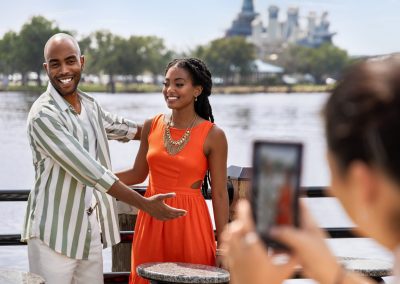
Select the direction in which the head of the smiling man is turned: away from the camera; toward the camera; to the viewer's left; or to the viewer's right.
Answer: toward the camera

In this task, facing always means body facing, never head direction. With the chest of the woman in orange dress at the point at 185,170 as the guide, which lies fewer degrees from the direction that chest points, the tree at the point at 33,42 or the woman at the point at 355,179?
the woman

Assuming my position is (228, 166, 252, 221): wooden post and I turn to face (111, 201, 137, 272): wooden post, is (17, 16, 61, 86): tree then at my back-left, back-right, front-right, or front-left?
front-right

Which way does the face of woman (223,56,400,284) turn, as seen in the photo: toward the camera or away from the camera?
away from the camera

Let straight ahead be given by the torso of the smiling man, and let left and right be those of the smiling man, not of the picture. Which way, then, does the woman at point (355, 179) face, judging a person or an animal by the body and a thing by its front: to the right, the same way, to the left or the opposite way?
the opposite way

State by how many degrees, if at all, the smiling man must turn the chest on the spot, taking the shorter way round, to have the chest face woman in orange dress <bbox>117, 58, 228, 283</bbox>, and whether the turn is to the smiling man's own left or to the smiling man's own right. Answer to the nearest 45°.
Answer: approximately 45° to the smiling man's own left

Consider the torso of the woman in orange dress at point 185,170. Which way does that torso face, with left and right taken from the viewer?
facing the viewer and to the left of the viewer

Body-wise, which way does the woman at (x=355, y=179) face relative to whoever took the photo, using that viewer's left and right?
facing away from the viewer and to the left of the viewer

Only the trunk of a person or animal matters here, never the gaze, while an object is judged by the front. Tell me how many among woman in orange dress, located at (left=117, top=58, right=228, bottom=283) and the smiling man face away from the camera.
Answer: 0

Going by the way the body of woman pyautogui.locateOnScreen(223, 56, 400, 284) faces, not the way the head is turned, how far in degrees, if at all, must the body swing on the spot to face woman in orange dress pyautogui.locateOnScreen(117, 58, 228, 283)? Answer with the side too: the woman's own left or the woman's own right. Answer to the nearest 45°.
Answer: approximately 45° to the woman's own right

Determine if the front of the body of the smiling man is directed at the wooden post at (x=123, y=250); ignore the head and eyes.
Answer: no

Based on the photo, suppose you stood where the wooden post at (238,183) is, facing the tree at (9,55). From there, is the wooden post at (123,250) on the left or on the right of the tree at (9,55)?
left

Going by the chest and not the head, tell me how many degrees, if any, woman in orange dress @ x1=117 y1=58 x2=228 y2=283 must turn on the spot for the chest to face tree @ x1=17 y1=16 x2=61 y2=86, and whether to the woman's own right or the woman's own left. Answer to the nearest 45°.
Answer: approximately 135° to the woman's own right

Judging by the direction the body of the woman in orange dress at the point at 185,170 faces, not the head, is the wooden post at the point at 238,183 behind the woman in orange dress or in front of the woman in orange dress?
behind
